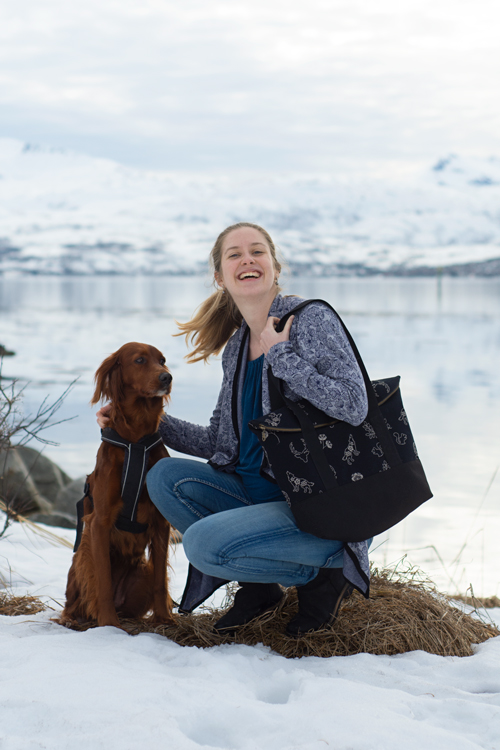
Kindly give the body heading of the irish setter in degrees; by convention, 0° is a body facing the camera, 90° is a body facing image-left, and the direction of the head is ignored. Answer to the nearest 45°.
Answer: approximately 315°

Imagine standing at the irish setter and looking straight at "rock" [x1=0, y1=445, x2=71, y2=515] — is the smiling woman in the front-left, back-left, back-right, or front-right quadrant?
back-right

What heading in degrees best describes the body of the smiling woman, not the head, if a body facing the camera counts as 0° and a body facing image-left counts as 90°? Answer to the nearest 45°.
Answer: approximately 45°

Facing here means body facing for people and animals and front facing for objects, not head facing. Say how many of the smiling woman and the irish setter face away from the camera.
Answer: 0
